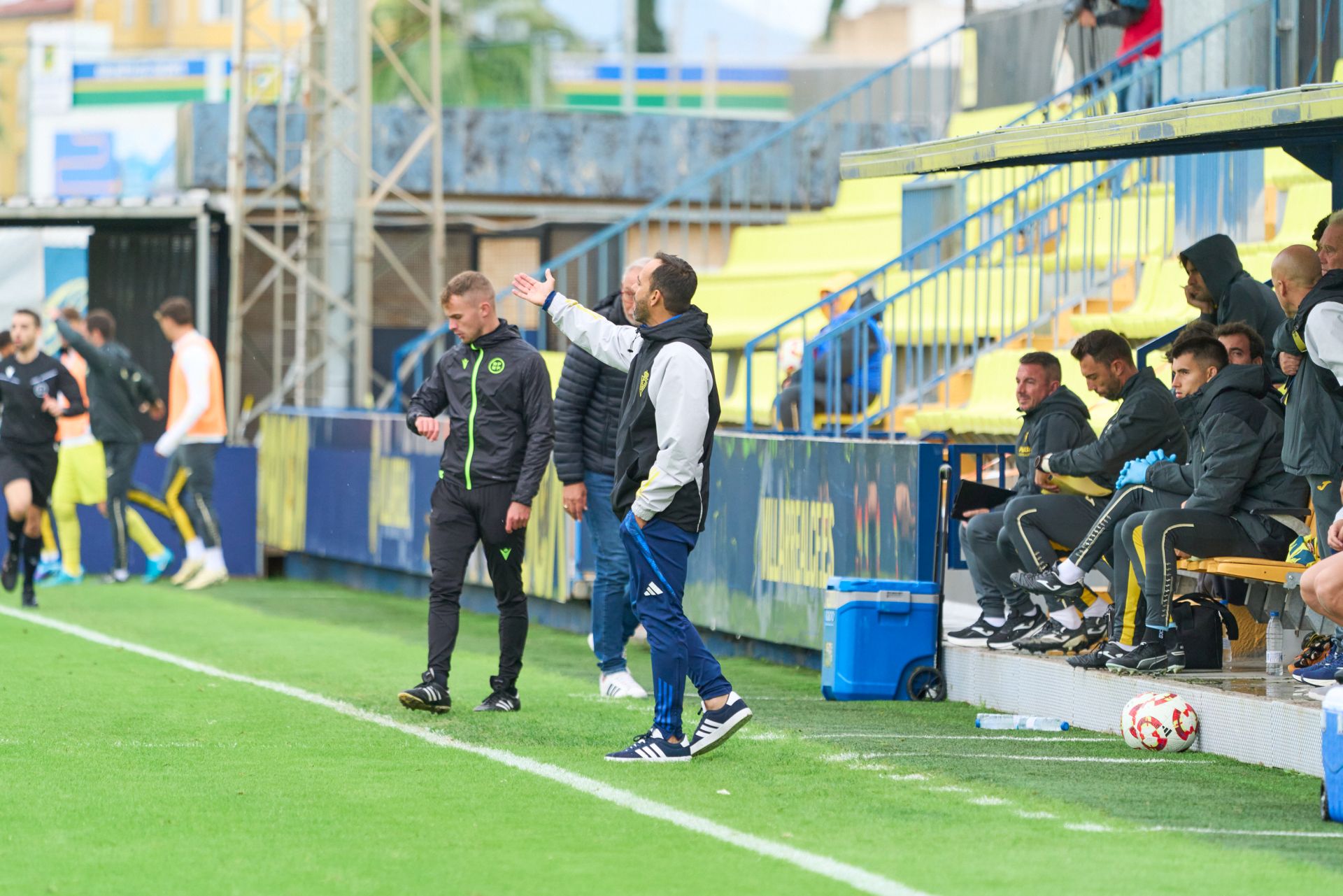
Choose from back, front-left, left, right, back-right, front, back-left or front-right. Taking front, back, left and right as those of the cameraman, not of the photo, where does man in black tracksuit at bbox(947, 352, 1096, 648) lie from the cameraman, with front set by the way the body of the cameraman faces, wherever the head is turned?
left

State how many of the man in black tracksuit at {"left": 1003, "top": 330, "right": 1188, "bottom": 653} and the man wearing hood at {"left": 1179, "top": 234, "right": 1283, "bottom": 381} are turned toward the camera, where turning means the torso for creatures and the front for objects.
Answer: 0

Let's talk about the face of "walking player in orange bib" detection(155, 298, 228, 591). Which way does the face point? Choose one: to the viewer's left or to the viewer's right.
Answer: to the viewer's left

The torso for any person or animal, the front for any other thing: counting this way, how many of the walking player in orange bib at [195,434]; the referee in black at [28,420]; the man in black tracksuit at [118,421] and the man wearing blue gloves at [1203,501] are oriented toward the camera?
1

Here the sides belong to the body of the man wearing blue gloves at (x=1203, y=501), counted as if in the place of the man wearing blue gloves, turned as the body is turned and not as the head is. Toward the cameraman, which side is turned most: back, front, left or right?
right

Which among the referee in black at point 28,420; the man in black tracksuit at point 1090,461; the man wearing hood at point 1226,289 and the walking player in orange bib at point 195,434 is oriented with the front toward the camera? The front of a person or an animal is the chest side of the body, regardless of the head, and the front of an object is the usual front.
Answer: the referee in black

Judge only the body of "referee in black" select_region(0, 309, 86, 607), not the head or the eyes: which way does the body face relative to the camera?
toward the camera

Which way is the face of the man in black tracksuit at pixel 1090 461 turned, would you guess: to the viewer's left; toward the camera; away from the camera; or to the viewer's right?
to the viewer's left

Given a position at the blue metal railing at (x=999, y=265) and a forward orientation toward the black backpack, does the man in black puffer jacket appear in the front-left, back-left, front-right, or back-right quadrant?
front-right

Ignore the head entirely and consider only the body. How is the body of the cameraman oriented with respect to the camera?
to the viewer's left

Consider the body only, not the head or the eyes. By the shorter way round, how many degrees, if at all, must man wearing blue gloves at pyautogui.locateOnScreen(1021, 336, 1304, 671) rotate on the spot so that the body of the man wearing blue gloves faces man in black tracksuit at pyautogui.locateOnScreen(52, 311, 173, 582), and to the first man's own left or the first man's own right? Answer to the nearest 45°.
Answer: approximately 45° to the first man's own right

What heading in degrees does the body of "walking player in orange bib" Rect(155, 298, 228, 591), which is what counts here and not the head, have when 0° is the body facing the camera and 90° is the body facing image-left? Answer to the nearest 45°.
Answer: approximately 90°

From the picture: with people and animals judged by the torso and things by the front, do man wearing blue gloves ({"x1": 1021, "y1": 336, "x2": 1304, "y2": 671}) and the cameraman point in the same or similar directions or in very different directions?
same or similar directions
